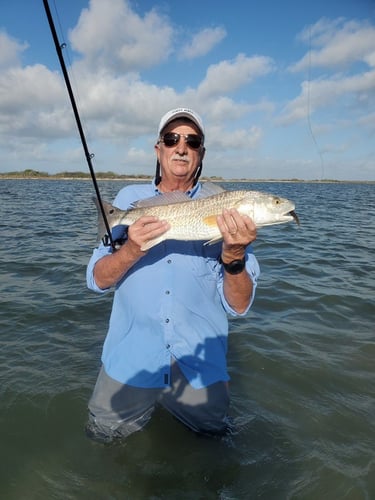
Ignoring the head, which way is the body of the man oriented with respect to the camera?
toward the camera
